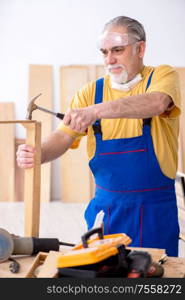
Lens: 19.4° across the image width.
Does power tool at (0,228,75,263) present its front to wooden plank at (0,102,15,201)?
no

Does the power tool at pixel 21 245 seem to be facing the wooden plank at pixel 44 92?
no

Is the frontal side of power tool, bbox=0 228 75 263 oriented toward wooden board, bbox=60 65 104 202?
no
